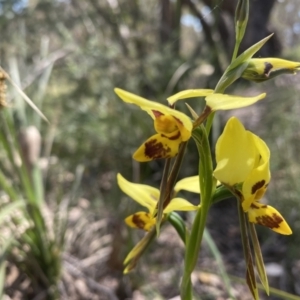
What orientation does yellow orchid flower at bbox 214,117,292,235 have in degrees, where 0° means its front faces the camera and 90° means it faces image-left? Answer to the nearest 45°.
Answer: approximately 270°
